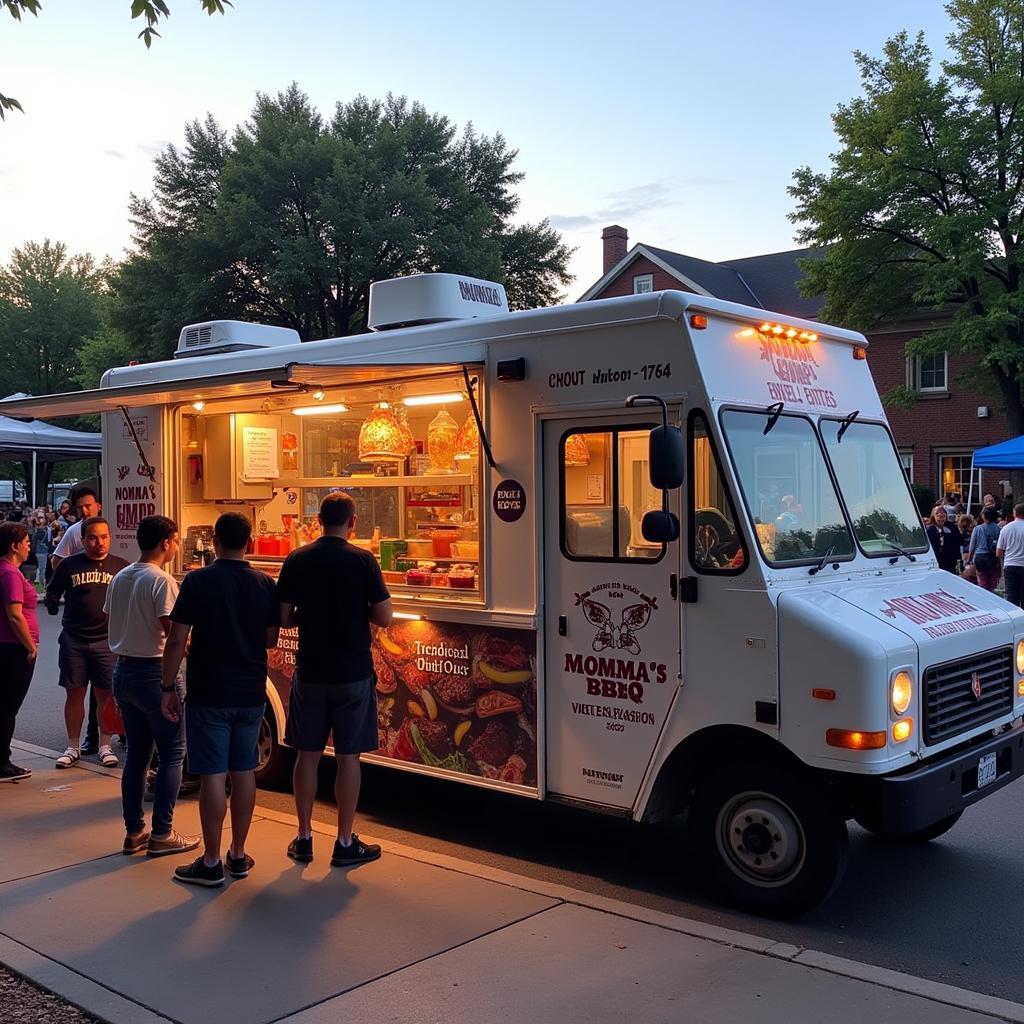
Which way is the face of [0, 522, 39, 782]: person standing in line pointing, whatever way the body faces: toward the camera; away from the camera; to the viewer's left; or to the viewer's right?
to the viewer's right

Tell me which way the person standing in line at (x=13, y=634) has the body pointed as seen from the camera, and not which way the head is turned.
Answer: to the viewer's right

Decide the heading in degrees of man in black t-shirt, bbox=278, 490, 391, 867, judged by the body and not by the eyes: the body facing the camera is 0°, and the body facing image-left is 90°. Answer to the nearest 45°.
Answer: approximately 180°

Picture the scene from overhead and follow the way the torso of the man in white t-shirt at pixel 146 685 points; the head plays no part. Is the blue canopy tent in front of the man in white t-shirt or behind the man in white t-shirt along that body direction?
in front

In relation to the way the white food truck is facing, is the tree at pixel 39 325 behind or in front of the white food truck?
behind

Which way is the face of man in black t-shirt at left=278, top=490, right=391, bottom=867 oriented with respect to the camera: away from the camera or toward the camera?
away from the camera

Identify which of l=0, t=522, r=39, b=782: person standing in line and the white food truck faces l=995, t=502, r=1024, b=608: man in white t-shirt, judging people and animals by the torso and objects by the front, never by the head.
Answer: the person standing in line

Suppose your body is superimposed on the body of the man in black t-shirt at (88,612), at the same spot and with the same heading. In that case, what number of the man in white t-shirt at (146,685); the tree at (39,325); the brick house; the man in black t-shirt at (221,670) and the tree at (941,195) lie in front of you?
2

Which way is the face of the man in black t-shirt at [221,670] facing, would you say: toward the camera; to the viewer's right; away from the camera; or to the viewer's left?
away from the camera

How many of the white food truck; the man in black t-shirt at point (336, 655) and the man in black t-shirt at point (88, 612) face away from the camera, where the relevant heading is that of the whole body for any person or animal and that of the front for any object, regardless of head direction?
1

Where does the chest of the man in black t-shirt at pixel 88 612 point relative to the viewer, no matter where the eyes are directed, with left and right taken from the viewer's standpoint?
facing the viewer

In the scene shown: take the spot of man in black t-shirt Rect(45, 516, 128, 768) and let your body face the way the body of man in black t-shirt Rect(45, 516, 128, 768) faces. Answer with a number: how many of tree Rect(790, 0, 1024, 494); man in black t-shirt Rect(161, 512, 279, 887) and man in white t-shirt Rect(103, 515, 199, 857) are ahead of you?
2

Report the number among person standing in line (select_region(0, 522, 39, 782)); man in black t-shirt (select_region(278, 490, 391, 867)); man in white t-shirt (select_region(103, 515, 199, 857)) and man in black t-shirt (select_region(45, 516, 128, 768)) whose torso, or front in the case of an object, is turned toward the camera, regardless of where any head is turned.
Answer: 1

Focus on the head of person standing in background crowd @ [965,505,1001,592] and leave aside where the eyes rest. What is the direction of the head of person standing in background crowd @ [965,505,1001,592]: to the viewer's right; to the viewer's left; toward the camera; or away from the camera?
away from the camera

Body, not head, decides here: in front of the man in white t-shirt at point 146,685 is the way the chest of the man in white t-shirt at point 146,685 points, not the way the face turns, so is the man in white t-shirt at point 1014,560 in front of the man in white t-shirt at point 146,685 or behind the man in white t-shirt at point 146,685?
in front

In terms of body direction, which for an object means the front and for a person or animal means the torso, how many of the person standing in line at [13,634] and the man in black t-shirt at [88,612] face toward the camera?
1
